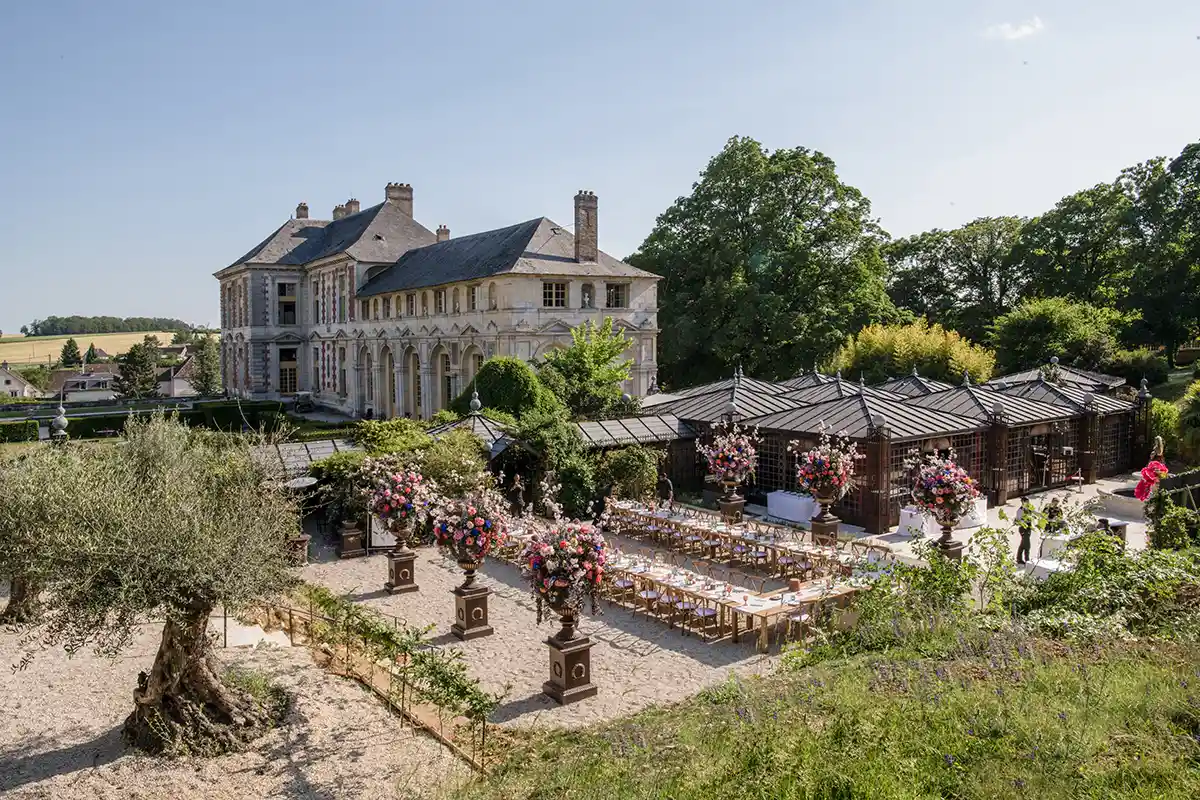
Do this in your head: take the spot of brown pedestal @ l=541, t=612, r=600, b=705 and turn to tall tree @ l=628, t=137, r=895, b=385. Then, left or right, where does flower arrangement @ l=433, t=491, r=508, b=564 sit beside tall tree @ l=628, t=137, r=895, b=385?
left

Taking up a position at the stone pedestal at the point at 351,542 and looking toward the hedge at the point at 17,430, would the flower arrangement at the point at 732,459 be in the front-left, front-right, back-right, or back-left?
back-right
